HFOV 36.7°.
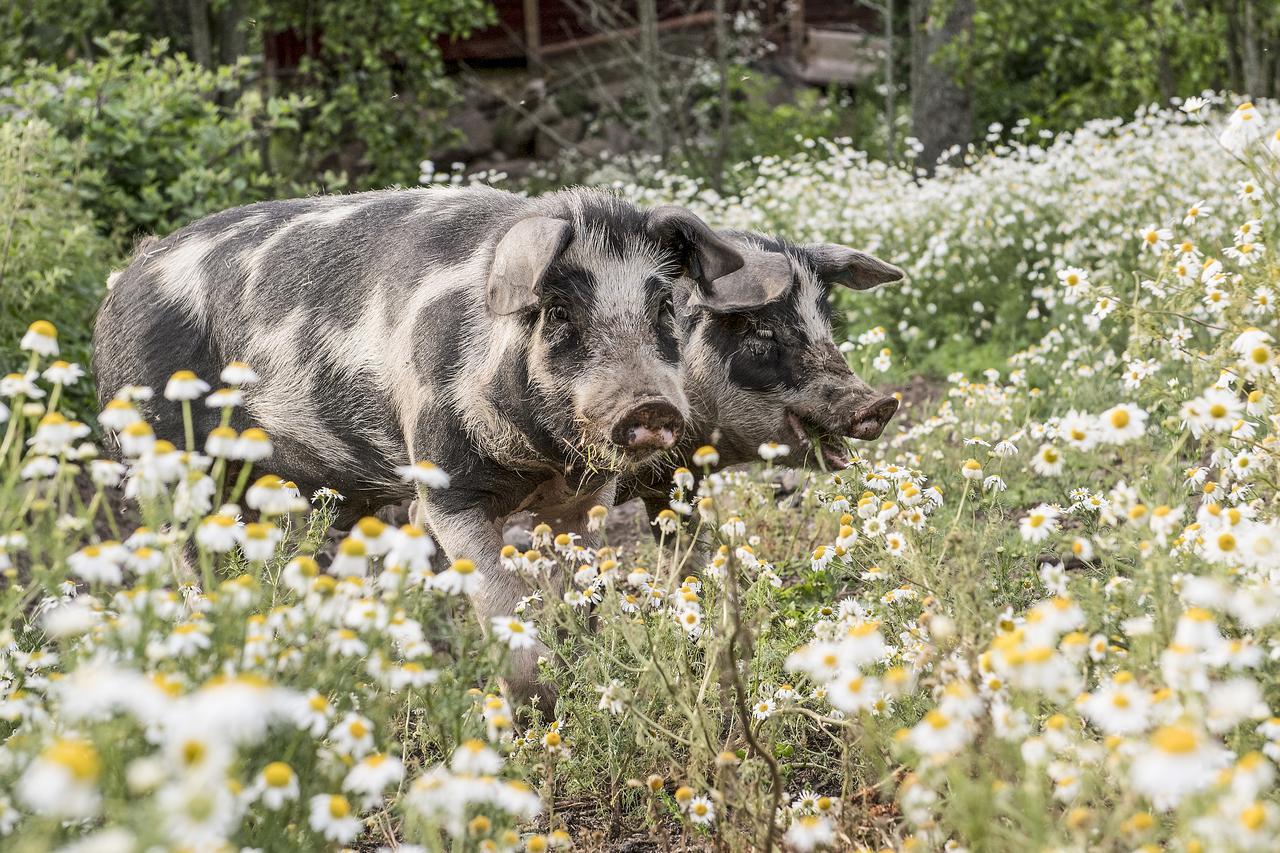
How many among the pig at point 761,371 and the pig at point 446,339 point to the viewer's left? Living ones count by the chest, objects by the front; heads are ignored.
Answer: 0

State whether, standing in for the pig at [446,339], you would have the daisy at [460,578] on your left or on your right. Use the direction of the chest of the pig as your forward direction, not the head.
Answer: on your right

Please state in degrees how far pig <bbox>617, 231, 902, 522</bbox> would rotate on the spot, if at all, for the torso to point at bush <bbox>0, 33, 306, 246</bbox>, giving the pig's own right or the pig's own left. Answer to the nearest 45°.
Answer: approximately 180°

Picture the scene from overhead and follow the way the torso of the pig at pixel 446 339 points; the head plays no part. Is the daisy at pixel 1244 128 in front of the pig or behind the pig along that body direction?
in front

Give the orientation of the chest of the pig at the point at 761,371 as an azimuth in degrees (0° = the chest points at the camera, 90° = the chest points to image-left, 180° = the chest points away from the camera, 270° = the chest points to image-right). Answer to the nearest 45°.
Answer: approximately 315°

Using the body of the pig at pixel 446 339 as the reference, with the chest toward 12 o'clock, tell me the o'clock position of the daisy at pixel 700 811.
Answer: The daisy is roughly at 1 o'clock from the pig.

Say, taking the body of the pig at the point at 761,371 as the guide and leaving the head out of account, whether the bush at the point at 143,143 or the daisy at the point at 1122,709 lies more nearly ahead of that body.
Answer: the daisy

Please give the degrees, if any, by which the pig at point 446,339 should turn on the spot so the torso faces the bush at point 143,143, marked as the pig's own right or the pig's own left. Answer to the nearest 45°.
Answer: approximately 135° to the pig's own left

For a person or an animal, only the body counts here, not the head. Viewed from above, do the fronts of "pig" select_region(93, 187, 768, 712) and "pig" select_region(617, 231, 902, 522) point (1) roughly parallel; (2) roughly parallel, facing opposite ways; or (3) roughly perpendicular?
roughly parallel

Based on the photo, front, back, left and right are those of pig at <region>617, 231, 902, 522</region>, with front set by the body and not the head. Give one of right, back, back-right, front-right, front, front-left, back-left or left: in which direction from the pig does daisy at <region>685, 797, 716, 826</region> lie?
front-right

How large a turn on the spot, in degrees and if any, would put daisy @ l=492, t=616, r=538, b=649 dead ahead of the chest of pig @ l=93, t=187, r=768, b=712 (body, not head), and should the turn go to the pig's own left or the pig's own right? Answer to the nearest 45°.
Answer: approximately 45° to the pig's own right

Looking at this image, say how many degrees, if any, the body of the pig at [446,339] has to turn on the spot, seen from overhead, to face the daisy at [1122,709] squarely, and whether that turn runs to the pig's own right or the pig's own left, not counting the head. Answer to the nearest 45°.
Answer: approximately 45° to the pig's own right

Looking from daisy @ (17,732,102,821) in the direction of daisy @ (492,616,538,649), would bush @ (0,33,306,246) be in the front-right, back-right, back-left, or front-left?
front-left

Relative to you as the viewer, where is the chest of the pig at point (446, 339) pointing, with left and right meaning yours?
facing the viewer and to the right of the viewer

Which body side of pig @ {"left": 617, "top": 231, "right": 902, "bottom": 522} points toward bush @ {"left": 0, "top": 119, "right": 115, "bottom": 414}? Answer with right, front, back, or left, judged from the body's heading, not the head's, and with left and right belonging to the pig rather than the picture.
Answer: back
